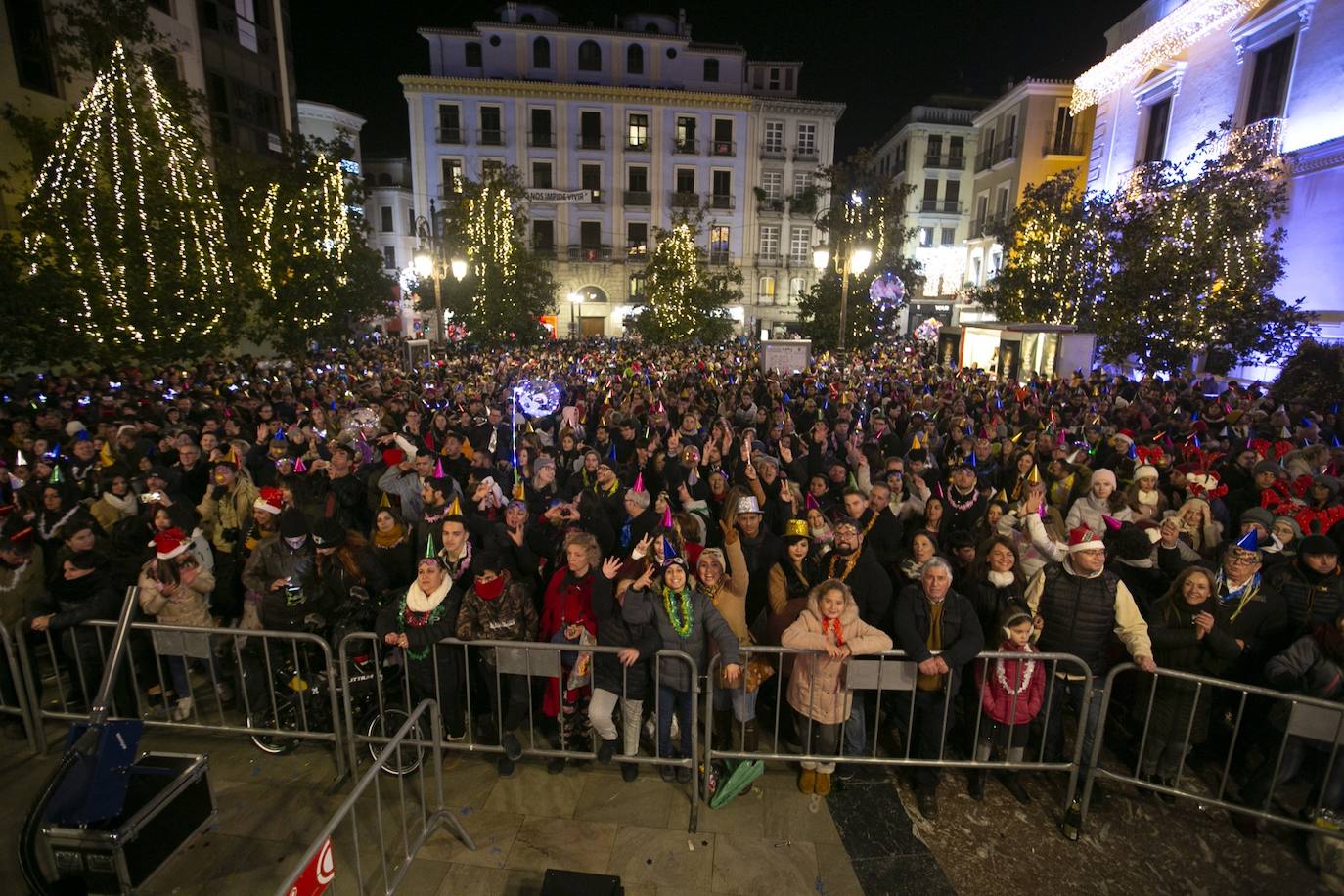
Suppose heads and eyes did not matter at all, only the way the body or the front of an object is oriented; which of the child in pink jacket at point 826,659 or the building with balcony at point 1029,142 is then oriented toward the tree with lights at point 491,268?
the building with balcony

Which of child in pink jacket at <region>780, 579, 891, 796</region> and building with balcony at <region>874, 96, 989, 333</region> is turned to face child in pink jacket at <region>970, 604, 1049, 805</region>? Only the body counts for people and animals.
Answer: the building with balcony

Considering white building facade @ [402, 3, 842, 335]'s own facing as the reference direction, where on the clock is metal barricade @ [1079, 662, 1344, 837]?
The metal barricade is roughly at 12 o'clock from the white building facade.

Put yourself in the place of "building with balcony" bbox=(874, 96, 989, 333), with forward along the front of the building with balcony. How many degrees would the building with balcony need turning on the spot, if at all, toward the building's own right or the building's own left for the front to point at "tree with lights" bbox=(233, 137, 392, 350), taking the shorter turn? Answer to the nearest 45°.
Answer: approximately 45° to the building's own right

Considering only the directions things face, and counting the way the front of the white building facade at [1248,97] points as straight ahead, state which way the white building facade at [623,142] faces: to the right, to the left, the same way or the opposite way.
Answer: to the left

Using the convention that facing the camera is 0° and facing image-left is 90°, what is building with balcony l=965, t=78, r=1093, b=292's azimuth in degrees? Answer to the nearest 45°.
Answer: approximately 45°

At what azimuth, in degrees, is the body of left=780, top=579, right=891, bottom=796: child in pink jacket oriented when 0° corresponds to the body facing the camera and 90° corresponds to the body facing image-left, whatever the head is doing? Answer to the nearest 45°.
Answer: approximately 0°

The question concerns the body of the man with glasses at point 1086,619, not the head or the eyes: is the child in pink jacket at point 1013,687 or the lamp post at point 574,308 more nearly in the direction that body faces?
the child in pink jacket
